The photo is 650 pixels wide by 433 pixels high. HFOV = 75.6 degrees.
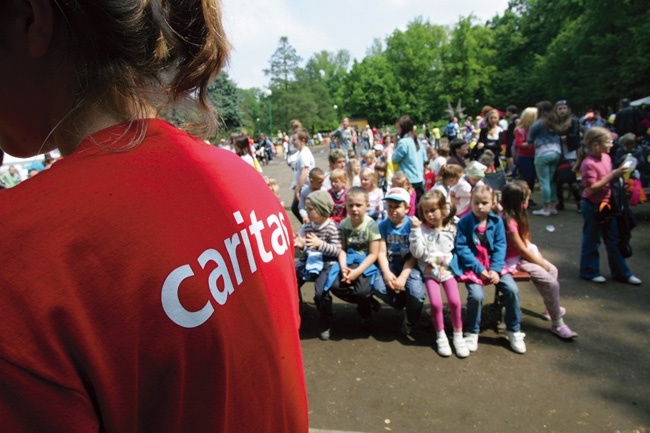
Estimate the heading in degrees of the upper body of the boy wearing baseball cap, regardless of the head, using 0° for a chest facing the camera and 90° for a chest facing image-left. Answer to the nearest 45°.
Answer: approximately 0°

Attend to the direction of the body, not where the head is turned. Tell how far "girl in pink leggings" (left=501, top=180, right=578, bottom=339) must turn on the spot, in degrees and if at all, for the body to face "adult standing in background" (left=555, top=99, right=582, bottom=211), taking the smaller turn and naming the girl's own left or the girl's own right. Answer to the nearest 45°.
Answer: approximately 90° to the girl's own left

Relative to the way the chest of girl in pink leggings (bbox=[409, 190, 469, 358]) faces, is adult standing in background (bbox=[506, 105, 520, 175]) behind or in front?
behind
